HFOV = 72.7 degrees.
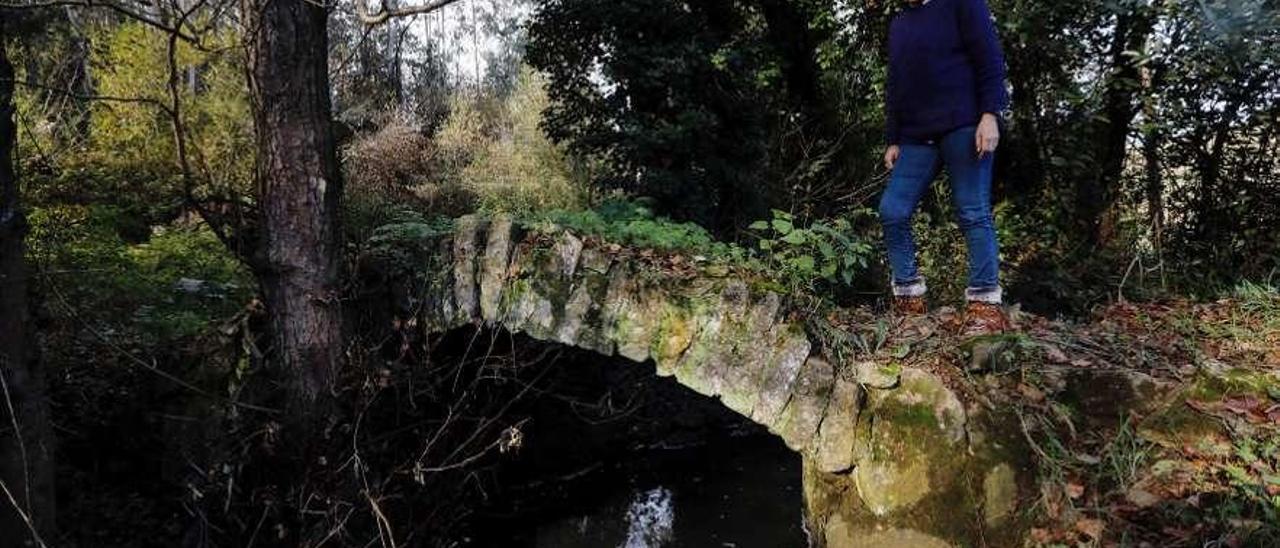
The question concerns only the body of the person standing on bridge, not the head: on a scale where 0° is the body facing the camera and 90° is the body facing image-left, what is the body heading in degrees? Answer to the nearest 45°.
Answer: approximately 45°

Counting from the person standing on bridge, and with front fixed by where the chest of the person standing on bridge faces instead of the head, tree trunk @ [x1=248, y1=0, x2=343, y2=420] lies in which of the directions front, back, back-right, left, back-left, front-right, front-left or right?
front-right

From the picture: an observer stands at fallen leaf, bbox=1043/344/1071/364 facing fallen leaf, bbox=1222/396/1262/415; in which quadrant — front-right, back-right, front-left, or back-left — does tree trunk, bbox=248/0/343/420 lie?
back-right

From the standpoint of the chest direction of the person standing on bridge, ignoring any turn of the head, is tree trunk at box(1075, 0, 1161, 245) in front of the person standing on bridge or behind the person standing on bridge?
behind
